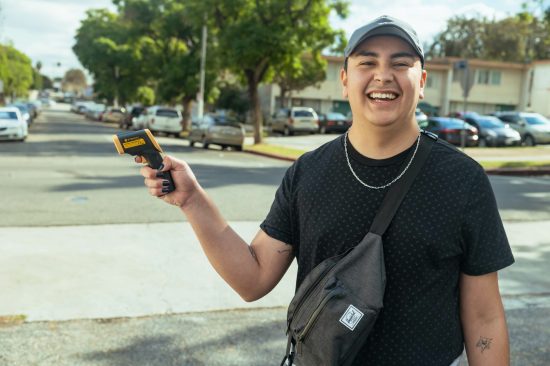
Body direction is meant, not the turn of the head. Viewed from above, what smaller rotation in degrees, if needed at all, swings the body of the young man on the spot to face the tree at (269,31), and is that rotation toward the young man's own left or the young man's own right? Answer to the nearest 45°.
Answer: approximately 180°

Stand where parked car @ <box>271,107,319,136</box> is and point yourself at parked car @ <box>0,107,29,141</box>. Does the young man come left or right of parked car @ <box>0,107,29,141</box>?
left

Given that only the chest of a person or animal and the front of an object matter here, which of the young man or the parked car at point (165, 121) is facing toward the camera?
the young man

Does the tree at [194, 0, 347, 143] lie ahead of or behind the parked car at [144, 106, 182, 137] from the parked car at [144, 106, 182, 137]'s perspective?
behind

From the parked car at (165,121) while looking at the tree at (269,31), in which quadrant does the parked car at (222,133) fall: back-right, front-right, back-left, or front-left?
front-right

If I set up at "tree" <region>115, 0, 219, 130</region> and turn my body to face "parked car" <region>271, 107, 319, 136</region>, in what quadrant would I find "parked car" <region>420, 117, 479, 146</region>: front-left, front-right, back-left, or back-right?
front-right

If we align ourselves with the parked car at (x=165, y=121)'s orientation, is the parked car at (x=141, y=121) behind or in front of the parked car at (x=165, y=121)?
in front

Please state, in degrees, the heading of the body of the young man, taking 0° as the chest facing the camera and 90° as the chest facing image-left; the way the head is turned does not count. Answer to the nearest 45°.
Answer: approximately 0°

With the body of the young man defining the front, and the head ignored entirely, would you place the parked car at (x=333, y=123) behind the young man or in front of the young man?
behind

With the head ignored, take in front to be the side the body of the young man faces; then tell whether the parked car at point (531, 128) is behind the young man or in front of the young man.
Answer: behind

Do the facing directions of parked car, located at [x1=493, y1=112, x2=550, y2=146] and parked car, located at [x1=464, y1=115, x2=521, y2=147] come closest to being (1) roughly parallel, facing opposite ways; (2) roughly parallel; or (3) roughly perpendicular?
roughly parallel

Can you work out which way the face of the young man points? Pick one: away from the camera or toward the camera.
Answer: toward the camera

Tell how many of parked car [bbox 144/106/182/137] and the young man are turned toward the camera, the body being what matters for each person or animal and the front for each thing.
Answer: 1

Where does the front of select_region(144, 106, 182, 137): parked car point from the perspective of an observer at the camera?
facing away from the viewer and to the left of the viewer

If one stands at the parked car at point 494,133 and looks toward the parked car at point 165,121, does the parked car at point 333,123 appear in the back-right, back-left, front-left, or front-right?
front-right
